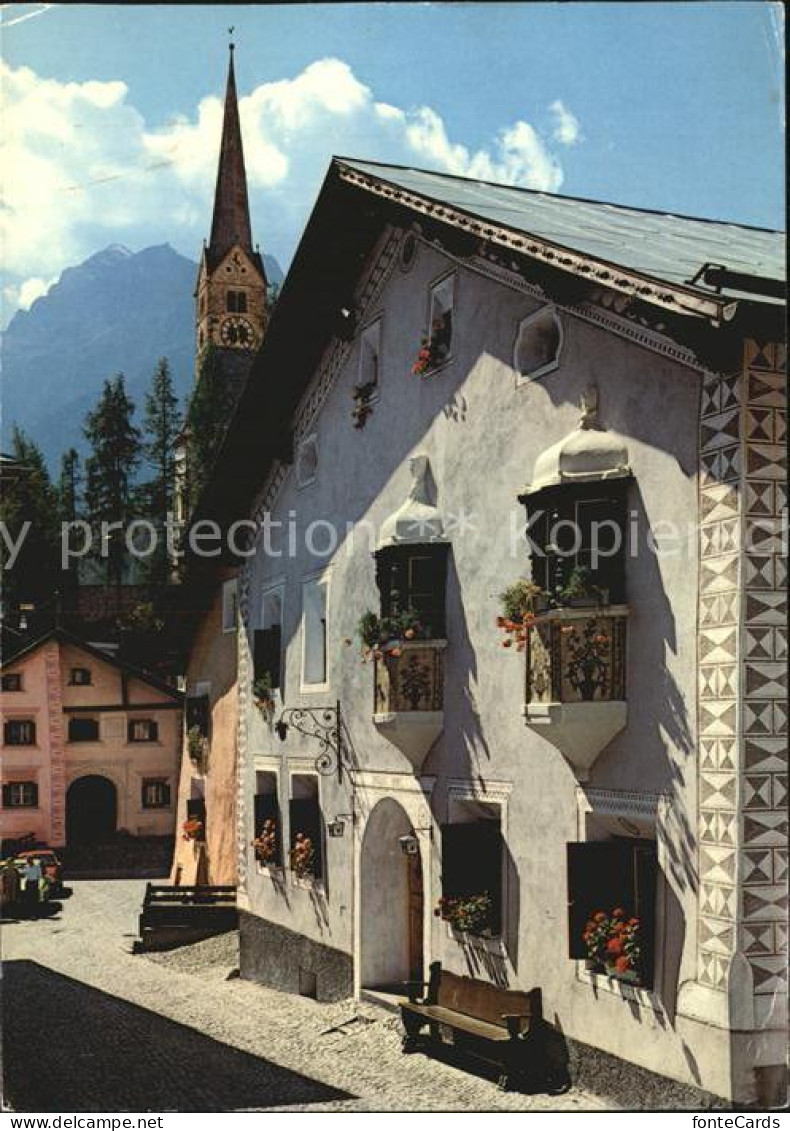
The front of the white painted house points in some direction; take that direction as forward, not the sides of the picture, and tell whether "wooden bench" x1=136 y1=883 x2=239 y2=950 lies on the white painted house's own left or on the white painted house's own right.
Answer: on the white painted house's own right

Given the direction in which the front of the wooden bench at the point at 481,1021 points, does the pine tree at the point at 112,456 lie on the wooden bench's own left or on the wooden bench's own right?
on the wooden bench's own right

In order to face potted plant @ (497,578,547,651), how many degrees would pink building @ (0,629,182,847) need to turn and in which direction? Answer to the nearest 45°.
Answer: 0° — it already faces it
